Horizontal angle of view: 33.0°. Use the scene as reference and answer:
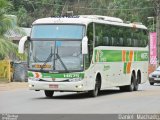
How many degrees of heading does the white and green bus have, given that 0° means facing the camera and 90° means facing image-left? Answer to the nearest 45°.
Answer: approximately 45°

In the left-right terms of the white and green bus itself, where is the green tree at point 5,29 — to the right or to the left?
on its right
